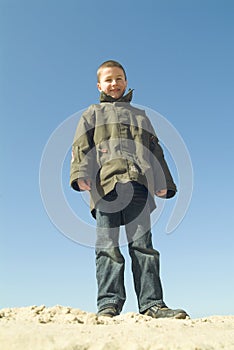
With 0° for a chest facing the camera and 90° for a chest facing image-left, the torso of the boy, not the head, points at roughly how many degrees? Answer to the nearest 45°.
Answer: approximately 0°
